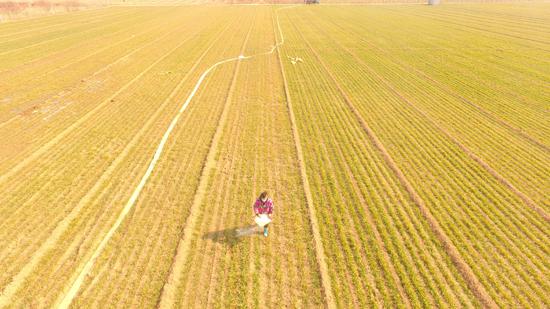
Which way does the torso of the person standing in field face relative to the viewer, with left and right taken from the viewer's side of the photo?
facing the viewer
